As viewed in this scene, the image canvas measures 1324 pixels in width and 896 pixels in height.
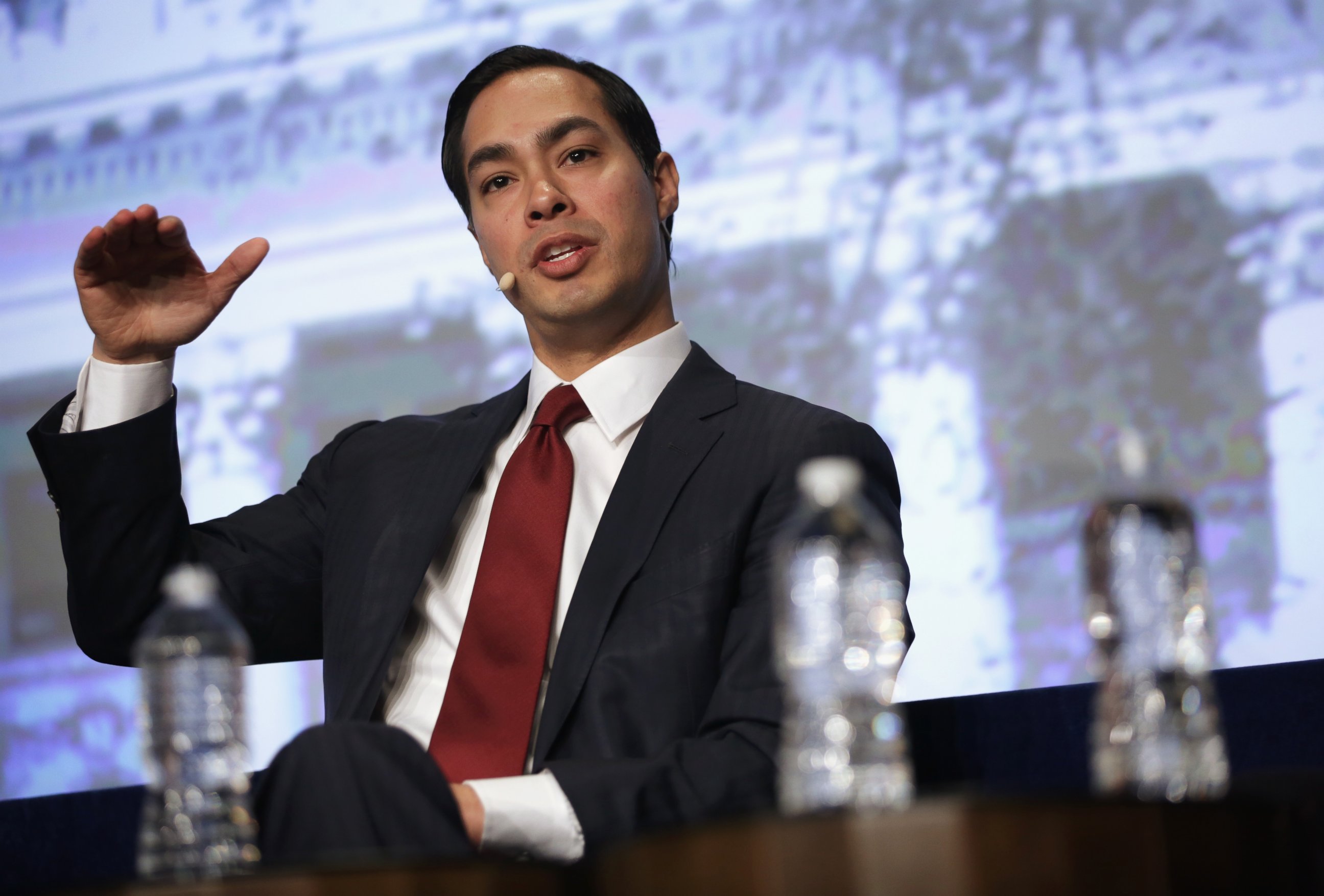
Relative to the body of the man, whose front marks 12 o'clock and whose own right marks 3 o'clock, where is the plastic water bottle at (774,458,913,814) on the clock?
The plastic water bottle is roughly at 10 o'clock from the man.

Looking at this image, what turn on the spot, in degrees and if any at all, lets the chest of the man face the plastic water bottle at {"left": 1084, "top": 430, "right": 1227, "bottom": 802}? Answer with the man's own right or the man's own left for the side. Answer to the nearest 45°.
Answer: approximately 90° to the man's own left

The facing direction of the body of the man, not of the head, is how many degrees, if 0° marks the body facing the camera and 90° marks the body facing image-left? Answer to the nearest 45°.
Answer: approximately 45°
